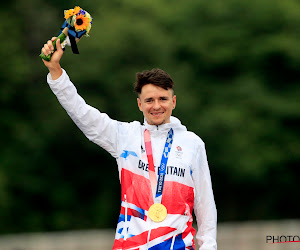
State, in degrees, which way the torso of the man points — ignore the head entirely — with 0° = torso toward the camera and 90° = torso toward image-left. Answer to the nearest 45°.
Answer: approximately 0°
